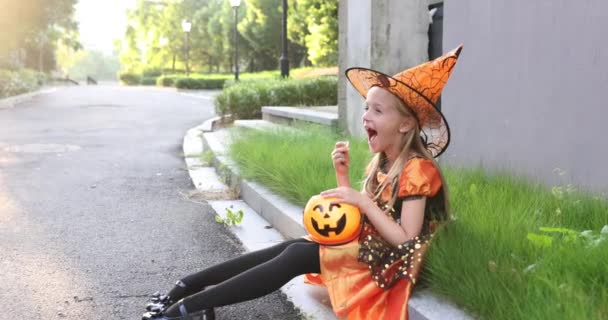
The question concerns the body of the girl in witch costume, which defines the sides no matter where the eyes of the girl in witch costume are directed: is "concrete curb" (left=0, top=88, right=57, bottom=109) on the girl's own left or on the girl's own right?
on the girl's own right

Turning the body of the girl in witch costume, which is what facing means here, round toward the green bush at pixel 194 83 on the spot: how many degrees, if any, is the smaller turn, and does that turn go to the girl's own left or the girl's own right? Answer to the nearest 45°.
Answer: approximately 90° to the girl's own right

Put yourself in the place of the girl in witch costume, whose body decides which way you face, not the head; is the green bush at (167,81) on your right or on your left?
on your right

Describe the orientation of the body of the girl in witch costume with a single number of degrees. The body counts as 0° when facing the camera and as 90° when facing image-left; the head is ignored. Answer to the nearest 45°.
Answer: approximately 90°

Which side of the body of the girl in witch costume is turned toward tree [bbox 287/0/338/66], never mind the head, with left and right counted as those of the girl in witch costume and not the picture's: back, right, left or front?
right

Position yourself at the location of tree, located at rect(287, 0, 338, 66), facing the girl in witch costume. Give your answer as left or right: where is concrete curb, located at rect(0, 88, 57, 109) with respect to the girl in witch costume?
right
